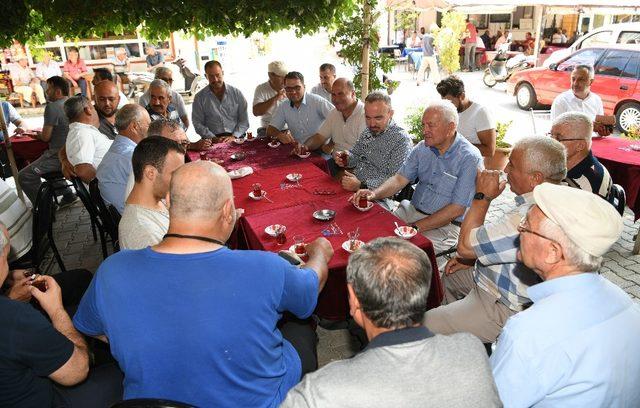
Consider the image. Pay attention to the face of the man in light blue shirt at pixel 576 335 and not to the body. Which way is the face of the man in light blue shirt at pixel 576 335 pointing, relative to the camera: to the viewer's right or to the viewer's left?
to the viewer's left

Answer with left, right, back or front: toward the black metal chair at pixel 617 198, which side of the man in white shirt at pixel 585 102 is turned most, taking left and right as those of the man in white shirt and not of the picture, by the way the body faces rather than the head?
front

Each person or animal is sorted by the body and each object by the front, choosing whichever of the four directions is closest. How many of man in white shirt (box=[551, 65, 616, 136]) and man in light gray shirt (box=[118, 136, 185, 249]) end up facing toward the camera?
1

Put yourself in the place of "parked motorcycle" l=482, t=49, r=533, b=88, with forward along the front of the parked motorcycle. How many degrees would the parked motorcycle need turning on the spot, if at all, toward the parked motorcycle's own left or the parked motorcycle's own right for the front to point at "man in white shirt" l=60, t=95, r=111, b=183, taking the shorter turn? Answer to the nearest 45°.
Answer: approximately 45° to the parked motorcycle's own left

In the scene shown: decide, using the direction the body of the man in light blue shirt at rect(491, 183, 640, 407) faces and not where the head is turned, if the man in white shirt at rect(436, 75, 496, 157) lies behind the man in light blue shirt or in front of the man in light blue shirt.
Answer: in front

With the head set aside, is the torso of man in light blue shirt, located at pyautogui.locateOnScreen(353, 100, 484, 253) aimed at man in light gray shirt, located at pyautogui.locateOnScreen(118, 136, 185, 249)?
yes

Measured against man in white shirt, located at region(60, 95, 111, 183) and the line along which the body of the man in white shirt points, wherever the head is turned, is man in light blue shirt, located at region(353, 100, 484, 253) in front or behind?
in front

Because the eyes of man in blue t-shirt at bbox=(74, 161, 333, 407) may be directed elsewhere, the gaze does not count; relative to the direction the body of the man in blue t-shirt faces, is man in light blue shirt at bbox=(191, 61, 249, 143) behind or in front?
in front

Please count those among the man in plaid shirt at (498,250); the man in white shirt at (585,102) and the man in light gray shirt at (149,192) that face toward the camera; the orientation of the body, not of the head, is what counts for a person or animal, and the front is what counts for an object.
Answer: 1

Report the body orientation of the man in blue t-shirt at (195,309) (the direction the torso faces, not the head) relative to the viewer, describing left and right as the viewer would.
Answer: facing away from the viewer and to the right of the viewer

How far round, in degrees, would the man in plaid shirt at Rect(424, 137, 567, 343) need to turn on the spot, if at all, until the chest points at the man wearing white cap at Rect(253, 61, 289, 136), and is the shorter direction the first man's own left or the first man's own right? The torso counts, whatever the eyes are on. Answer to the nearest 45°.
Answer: approximately 45° to the first man's own right

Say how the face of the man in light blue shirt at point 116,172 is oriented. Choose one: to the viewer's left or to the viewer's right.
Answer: to the viewer's right

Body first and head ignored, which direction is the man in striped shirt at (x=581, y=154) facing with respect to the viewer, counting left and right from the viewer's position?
facing to the left of the viewer

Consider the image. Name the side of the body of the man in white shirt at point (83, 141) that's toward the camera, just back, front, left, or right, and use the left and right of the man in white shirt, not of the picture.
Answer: right

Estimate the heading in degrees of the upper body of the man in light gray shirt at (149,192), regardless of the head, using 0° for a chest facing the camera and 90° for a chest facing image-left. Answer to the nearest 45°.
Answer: approximately 270°
